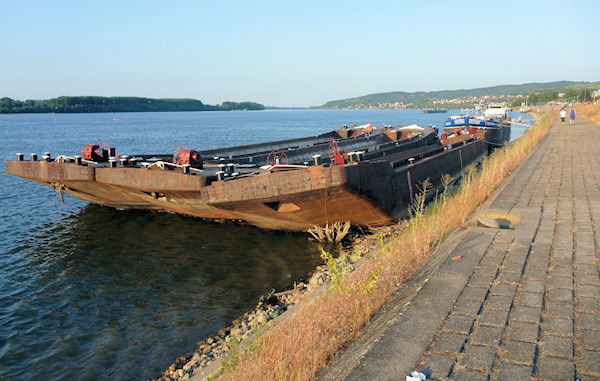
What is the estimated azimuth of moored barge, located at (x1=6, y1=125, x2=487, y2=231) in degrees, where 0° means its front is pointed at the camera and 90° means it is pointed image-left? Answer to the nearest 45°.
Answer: approximately 45°
